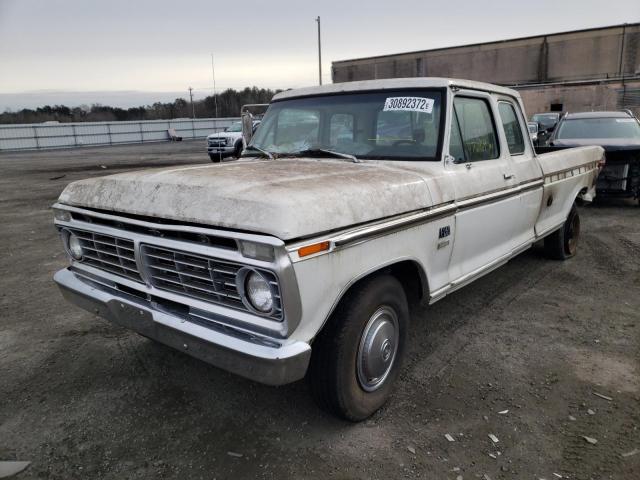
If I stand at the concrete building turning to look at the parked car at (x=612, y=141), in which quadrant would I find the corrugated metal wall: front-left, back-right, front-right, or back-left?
front-right

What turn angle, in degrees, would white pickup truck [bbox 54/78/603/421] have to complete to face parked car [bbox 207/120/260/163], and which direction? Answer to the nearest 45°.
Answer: approximately 135° to its right

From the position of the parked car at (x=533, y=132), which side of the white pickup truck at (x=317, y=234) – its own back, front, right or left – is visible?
back

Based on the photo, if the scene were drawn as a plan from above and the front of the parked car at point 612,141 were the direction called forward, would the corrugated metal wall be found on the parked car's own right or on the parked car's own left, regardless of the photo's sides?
on the parked car's own right

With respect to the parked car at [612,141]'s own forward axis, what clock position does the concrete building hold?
The concrete building is roughly at 6 o'clock from the parked car.

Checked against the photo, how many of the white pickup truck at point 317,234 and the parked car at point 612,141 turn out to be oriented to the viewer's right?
0

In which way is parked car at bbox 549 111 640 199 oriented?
toward the camera

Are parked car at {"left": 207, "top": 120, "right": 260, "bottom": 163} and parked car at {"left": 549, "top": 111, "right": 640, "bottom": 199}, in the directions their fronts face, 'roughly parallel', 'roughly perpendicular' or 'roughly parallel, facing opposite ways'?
roughly parallel

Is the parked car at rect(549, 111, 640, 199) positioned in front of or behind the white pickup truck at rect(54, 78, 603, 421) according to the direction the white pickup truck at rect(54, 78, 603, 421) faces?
behind

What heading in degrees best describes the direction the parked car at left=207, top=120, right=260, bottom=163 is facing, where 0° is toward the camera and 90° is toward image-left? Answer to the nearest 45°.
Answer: approximately 45°

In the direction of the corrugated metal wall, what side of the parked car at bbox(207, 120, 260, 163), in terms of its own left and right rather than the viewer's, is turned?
right

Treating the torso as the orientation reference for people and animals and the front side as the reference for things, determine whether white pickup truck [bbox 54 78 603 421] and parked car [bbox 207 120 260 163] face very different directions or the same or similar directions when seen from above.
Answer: same or similar directions
